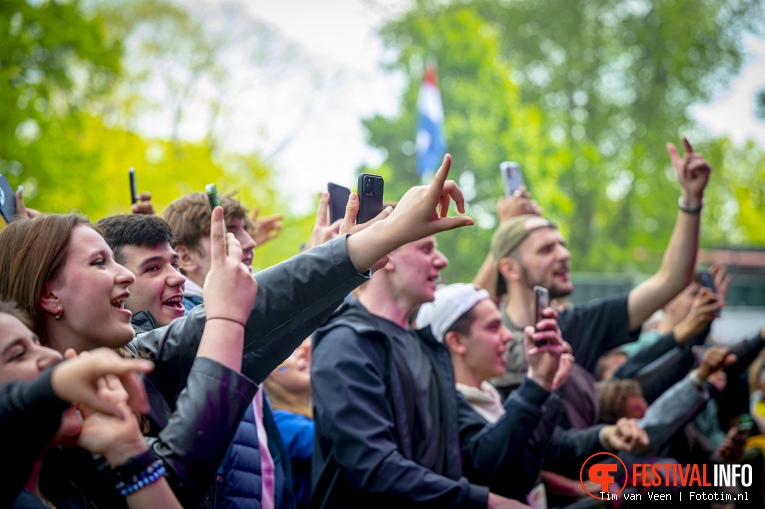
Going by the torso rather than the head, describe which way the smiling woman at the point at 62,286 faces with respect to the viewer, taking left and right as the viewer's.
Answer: facing to the right of the viewer

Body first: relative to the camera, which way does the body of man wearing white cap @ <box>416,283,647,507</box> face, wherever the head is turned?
to the viewer's right

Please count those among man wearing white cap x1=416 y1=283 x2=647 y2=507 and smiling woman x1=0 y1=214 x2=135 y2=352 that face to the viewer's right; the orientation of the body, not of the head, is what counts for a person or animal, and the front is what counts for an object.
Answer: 2

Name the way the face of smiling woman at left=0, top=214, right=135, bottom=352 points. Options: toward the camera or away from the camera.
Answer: toward the camera

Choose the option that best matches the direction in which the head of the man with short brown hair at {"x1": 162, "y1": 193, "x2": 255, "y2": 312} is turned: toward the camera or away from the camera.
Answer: toward the camera

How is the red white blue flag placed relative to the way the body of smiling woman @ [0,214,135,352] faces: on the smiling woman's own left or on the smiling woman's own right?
on the smiling woman's own left

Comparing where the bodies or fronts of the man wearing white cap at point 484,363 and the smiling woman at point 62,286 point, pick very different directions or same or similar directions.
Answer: same or similar directions

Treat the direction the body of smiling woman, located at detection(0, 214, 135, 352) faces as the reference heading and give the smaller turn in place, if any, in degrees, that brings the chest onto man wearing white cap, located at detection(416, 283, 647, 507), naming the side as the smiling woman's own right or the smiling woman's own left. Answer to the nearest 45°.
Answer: approximately 45° to the smiling woman's own left
